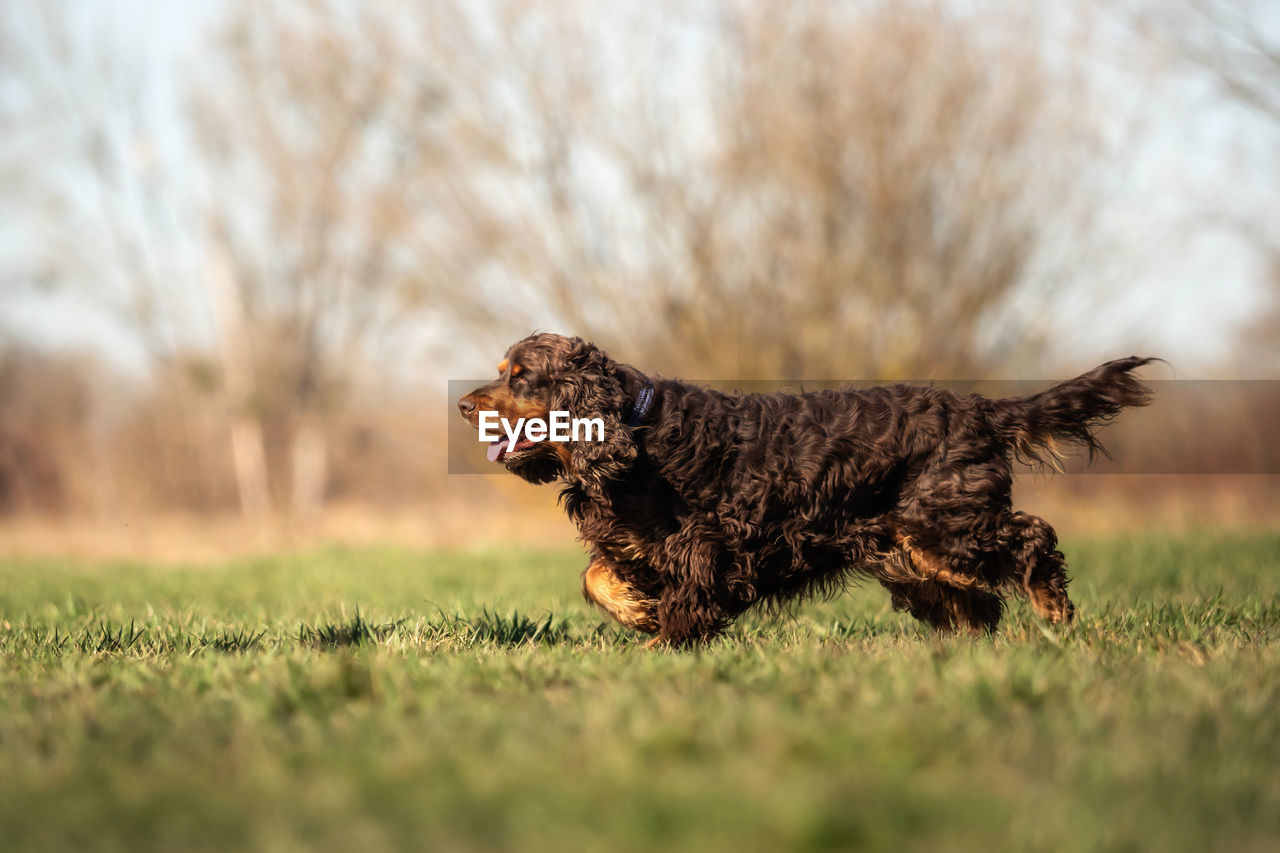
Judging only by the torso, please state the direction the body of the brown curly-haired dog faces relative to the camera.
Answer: to the viewer's left
